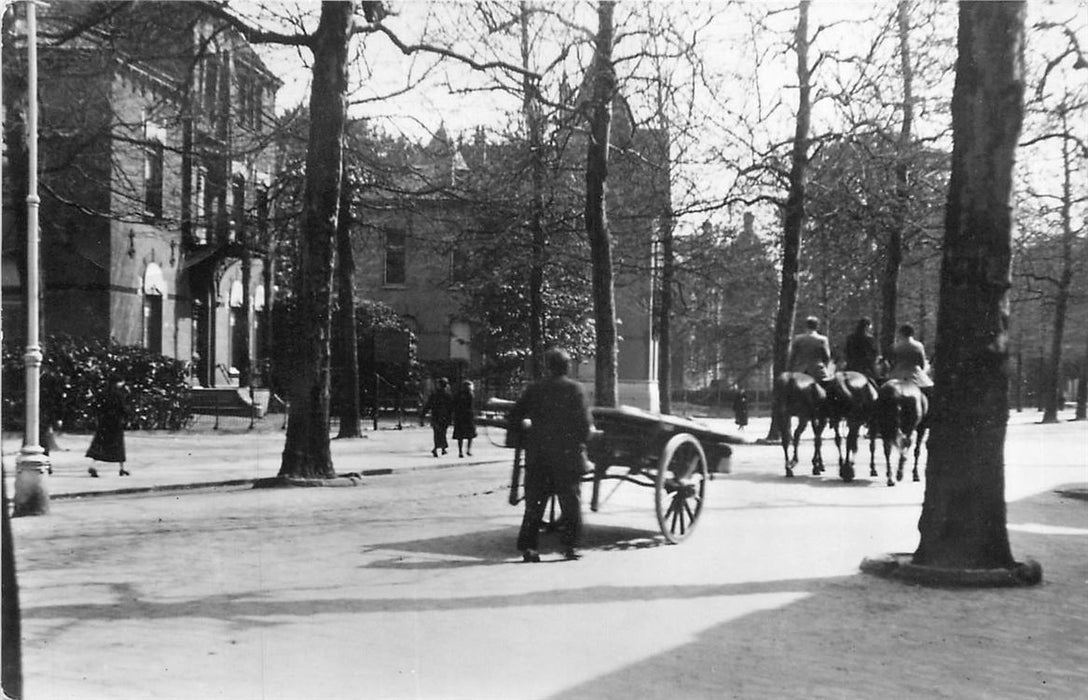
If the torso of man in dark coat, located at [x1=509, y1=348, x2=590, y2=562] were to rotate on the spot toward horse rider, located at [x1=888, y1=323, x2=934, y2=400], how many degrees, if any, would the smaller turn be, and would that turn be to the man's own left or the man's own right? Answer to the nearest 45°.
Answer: approximately 45° to the man's own right

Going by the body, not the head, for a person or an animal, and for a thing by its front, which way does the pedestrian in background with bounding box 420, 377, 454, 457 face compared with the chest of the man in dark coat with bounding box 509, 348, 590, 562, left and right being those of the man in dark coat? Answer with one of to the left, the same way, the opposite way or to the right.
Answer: the opposite way

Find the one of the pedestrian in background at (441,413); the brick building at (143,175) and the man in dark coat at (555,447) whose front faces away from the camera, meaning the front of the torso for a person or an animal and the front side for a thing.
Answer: the man in dark coat

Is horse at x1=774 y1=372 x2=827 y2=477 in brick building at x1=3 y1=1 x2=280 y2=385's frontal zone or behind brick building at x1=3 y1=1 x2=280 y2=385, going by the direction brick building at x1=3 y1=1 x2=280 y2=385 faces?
frontal zone

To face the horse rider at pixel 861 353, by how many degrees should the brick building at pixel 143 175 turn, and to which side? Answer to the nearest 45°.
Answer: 0° — it already faces them

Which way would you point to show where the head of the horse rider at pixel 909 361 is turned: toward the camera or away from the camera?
away from the camera

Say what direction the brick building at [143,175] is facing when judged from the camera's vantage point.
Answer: facing the viewer and to the right of the viewer

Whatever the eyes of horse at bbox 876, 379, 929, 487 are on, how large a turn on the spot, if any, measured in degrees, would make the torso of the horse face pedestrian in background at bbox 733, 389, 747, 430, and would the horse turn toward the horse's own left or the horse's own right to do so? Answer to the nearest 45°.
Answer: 0° — it already faces them

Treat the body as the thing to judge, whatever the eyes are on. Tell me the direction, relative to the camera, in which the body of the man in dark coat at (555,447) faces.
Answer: away from the camera

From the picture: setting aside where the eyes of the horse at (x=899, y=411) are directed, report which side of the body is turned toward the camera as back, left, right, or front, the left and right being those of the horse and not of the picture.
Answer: back
